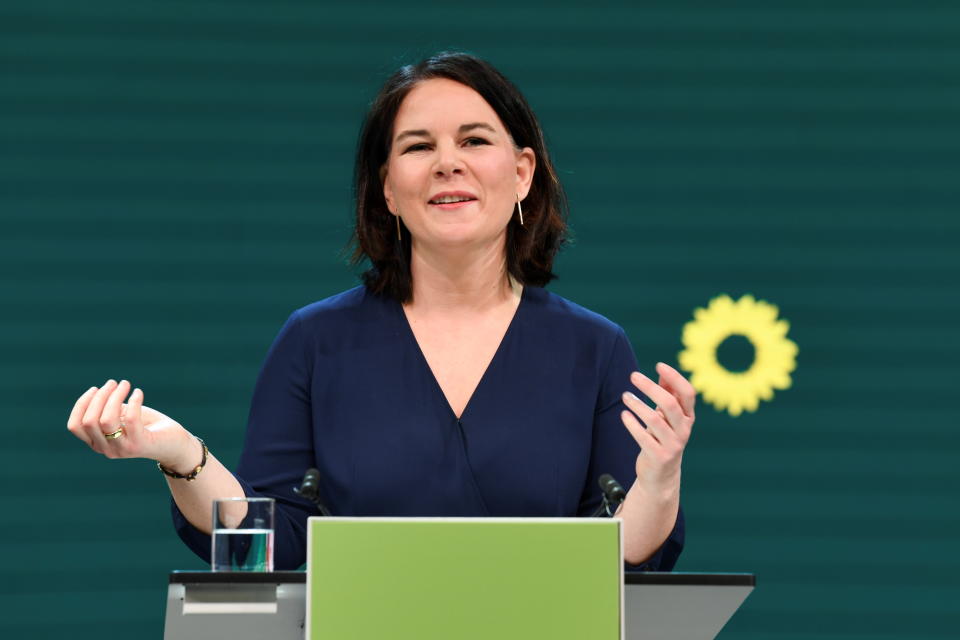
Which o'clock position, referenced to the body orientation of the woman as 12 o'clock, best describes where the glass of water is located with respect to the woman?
The glass of water is roughly at 1 o'clock from the woman.

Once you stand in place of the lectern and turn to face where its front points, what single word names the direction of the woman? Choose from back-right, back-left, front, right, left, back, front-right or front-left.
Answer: back

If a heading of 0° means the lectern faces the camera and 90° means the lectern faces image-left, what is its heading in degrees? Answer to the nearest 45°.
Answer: approximately 0°

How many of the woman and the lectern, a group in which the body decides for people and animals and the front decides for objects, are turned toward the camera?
2

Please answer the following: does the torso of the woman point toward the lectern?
yes
